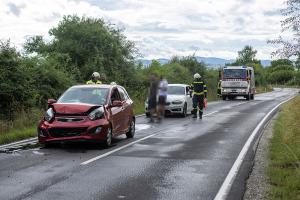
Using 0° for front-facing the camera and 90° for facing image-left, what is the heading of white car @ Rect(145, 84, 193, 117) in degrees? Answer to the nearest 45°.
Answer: approximately 45°

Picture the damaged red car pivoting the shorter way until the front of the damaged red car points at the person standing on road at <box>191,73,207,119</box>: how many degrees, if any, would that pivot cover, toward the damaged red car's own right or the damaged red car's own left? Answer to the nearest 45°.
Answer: approximately 180°

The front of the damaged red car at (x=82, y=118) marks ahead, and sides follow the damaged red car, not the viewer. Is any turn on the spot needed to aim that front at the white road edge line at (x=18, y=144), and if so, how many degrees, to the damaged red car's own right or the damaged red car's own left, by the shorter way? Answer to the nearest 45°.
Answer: approximately 90° to the damaged red car's own right

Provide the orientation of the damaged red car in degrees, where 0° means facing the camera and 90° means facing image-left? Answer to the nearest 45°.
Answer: approximately 45°
